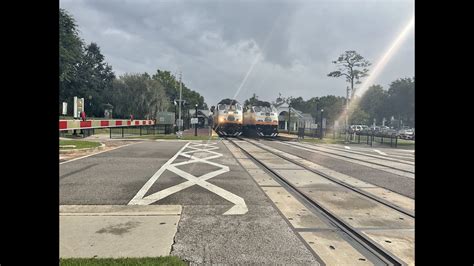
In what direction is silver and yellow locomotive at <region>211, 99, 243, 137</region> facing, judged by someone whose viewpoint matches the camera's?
facing the viewer

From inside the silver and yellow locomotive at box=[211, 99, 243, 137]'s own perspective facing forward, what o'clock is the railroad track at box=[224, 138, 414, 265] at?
The railroad track is roughly at 12 o'clock from the silver and yellow locomotive.
